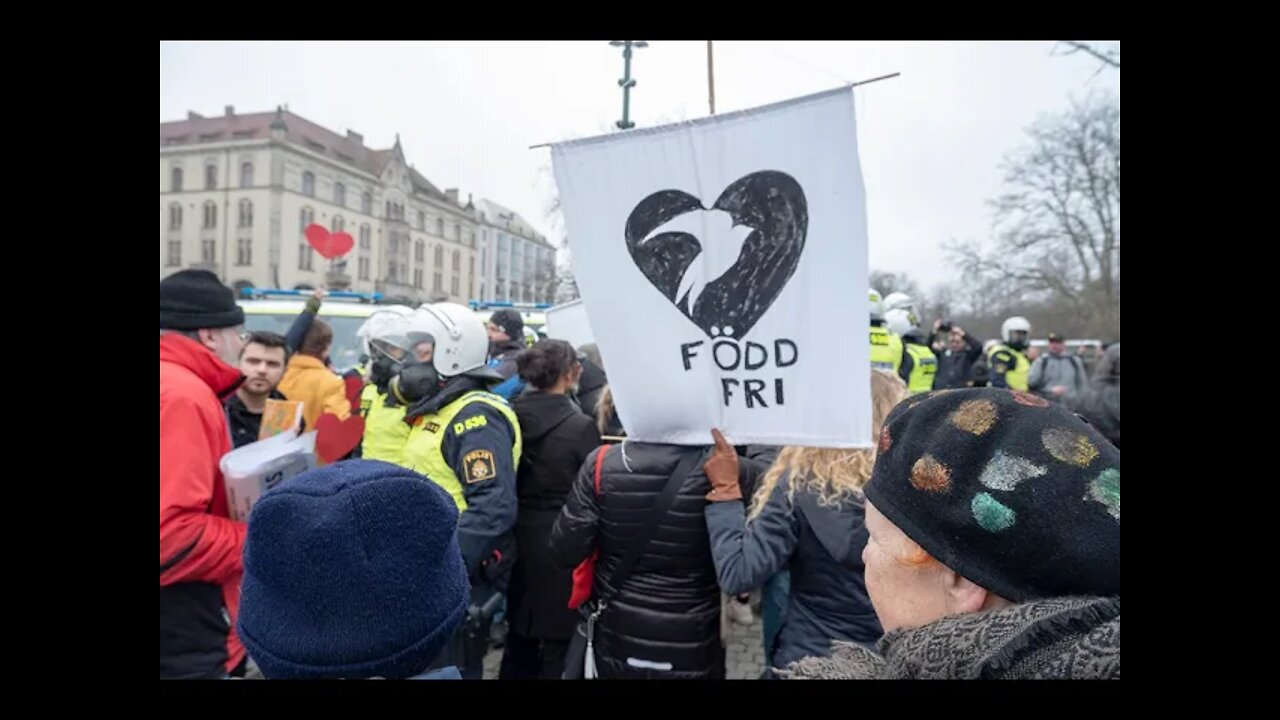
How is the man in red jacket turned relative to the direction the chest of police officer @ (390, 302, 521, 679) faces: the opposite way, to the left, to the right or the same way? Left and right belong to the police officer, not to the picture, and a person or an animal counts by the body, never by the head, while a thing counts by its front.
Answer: the opposite way

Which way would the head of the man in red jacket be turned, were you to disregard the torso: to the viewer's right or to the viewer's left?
to the viewer's right

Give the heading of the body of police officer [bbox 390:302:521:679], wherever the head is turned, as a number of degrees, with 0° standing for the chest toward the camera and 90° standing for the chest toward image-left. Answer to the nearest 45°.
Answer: approximately 90°

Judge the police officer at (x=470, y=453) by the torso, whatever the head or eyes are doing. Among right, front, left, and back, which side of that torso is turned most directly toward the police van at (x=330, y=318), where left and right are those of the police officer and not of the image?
right

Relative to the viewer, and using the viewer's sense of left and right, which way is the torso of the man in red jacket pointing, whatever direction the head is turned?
facing to the right of the viewer

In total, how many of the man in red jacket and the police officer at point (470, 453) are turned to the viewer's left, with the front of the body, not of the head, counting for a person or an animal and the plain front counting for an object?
1

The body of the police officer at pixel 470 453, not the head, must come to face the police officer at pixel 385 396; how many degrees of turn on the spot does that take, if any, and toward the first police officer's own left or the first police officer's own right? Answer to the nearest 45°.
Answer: approximately 45° to the first police officer's own right

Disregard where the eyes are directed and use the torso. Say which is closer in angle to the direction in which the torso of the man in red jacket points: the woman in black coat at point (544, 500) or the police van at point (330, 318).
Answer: the woman in black coat

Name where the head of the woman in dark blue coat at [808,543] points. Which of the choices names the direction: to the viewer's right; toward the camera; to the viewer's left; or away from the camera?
away from the camera

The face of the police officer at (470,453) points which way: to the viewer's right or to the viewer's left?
to the viewer's left
